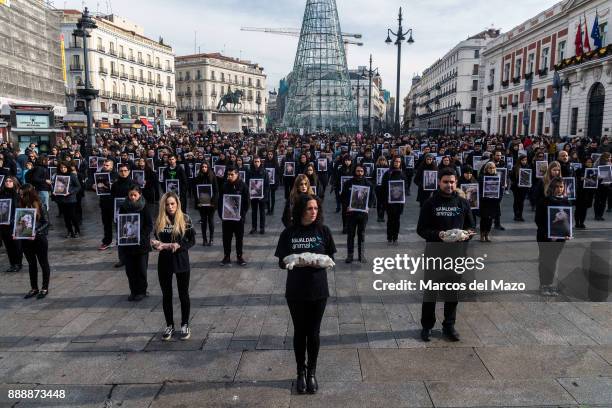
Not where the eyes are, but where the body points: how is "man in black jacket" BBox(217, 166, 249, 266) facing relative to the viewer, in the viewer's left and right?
facing the viewer

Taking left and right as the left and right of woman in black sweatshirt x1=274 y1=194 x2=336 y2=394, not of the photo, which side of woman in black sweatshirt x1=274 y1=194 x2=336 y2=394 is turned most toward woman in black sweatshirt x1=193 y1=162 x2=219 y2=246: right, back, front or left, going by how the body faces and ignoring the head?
back

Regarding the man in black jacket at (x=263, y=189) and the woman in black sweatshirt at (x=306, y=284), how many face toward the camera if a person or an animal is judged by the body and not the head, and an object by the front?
2

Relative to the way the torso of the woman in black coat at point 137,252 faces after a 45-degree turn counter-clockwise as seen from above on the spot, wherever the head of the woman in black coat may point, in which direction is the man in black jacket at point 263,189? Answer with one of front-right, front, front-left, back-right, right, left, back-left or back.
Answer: back-left

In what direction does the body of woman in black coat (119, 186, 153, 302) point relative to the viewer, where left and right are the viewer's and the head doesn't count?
facing the viewer and to the left of the viewer

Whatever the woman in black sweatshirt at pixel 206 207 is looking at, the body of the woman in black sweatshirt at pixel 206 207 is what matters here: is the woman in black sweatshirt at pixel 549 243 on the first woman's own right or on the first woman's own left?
on the first woman's own left

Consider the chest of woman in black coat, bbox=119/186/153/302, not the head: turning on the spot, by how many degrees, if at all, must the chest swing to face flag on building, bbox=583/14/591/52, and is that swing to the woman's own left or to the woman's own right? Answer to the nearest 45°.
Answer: approximately 180°

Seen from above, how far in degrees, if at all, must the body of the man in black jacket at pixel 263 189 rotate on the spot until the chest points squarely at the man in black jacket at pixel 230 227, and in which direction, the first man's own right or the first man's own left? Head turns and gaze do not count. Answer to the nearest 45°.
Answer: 0° — they already face them

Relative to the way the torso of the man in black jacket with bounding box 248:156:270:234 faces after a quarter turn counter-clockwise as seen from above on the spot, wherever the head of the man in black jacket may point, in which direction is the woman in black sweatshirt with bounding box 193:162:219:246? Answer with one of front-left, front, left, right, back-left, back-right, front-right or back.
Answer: back-right

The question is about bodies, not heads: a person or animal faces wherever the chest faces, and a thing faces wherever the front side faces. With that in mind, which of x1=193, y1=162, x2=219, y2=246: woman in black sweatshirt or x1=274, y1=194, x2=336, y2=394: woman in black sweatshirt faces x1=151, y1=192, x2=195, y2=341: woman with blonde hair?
x1=193, y1=162, x2=219, y2=246: woman in black sweatshirt

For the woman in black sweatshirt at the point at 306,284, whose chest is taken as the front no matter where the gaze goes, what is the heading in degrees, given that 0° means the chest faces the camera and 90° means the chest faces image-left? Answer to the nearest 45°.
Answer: approximately 0°

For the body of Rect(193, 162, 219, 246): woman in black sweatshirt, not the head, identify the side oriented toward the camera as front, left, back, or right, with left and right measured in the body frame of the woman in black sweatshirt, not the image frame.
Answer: front
